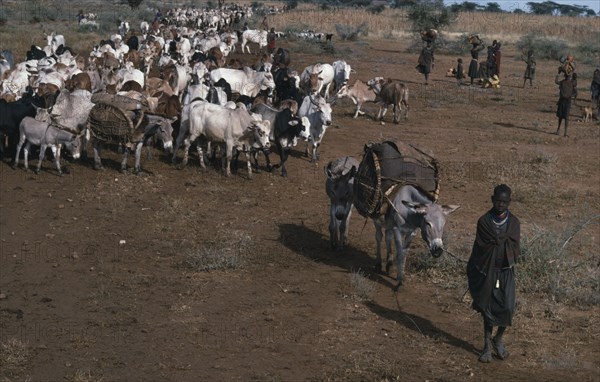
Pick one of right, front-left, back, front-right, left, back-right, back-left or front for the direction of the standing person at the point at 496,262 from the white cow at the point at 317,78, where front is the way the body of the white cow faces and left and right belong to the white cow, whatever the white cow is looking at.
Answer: front-left

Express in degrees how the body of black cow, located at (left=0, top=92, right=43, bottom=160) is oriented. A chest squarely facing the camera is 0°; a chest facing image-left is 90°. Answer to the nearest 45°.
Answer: approximately 270°

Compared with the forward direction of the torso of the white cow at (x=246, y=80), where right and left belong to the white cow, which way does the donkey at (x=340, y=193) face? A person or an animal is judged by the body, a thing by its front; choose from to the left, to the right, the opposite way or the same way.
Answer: to the right

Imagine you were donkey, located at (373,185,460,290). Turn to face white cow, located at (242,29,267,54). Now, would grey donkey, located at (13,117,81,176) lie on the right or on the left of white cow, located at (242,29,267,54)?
left

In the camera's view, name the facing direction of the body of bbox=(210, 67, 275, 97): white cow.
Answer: to the viewer's right

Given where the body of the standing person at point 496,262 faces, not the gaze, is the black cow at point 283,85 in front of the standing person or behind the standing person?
behind

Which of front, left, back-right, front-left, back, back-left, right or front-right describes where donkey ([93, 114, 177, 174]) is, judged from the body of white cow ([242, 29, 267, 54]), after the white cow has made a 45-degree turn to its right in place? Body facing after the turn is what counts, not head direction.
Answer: front-right

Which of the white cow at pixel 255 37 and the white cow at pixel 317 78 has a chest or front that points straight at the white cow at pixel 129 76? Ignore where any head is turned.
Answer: the white cow at pixel 317 78

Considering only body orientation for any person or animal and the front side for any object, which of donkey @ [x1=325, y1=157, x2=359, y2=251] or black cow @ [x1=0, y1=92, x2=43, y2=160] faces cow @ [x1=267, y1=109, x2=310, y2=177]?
the black cow
